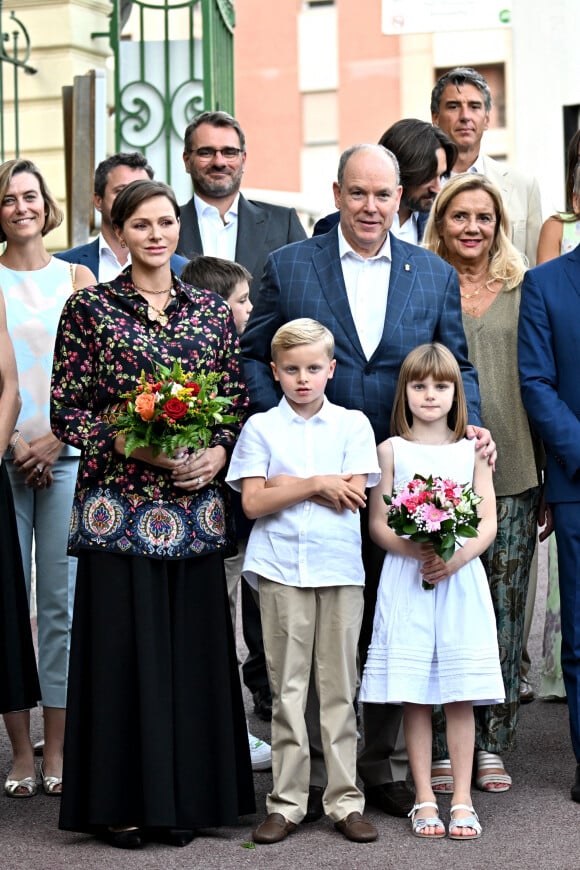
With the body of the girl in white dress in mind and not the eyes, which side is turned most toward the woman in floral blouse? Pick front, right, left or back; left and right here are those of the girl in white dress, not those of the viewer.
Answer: right

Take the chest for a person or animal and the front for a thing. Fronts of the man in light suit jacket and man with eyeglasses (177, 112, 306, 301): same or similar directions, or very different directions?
same or similar directions

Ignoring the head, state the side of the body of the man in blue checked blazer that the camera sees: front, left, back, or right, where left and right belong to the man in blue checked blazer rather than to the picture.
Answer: front

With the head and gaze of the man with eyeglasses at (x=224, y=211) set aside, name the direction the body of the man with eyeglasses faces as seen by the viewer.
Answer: toward the camera

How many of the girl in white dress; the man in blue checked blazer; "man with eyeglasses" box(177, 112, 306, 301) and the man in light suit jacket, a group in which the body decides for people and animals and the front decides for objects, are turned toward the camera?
4

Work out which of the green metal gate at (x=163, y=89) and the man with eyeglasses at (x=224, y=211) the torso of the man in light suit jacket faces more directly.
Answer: the man with eyeglasses

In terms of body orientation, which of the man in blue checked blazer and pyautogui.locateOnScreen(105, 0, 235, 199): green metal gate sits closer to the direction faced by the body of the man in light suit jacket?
the man in blue checked blazer

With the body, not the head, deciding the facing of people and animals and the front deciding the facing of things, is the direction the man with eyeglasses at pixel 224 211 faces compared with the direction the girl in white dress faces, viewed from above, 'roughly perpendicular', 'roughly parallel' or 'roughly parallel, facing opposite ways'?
roughly parallel

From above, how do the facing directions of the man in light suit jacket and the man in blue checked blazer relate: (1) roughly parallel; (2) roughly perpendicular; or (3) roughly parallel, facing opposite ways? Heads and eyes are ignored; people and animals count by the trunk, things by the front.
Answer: roughly parallel

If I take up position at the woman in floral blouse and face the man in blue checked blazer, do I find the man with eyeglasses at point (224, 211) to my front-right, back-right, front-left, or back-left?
front-left

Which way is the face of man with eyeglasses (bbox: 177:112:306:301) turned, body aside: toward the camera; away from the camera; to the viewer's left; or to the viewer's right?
toward the camera

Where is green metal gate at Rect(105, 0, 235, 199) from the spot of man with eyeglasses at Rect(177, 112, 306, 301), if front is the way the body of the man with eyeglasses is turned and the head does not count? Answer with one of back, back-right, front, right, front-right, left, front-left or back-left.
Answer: back
